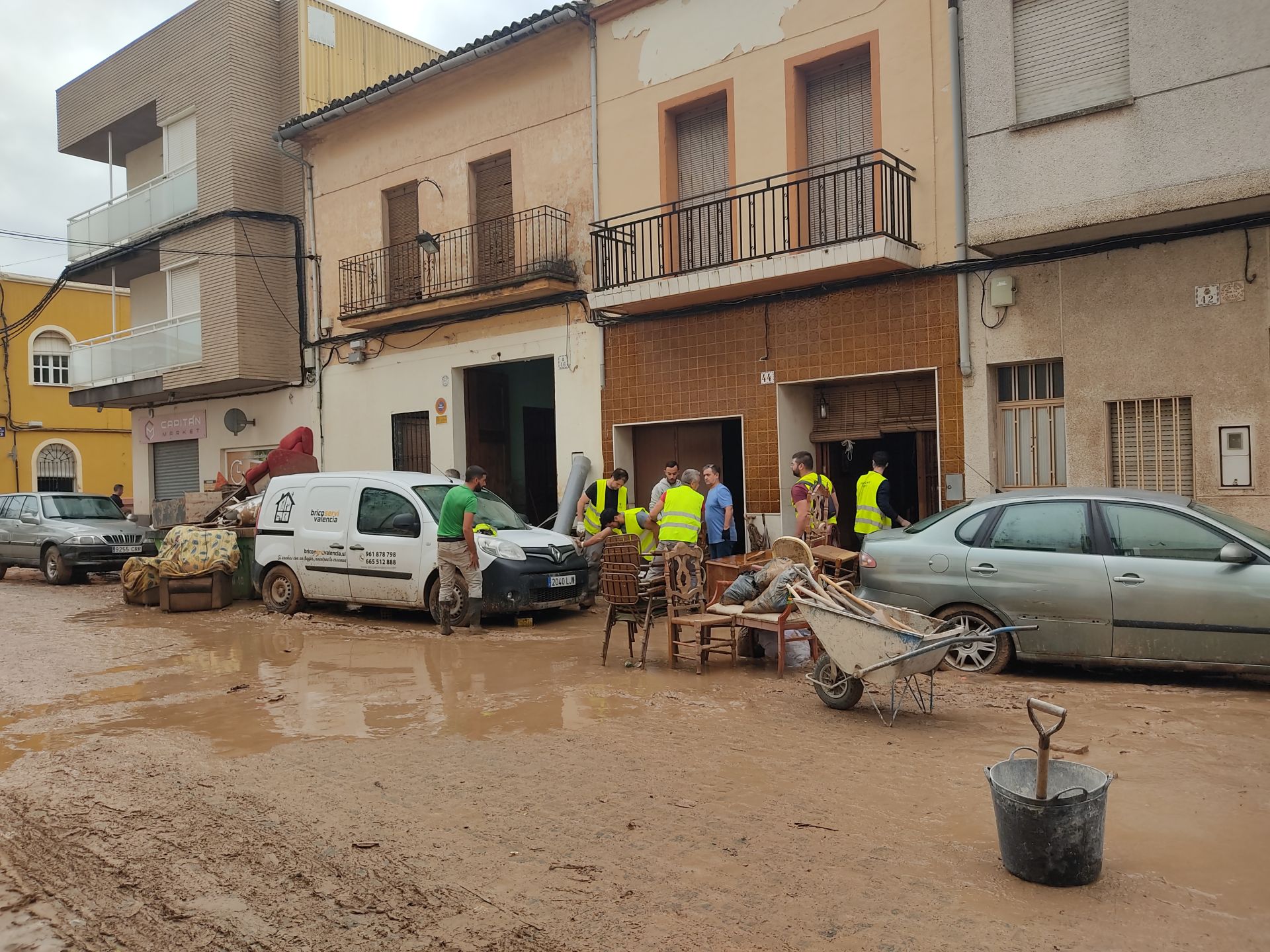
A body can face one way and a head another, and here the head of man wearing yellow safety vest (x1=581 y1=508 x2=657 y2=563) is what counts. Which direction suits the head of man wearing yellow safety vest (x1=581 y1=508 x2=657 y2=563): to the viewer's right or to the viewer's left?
to the viewer's left

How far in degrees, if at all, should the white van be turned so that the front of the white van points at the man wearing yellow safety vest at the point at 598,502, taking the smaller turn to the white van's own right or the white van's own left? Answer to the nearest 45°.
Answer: approximately 45° to the white van's own left

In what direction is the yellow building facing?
toward the camera

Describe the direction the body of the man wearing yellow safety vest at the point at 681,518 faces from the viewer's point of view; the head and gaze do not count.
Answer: away from the camera

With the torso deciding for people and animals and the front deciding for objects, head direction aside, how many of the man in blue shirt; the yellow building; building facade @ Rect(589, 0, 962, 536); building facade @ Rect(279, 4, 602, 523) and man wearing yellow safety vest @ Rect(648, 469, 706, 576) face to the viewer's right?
0

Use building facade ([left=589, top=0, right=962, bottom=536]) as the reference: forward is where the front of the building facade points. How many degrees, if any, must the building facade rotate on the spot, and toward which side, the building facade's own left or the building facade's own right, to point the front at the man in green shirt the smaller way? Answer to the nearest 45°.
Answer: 0° — it already faces them

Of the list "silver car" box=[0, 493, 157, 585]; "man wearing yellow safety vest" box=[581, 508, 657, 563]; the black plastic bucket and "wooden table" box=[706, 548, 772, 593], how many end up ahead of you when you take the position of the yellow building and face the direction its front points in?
4

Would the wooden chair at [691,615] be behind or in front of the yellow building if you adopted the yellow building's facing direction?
in front

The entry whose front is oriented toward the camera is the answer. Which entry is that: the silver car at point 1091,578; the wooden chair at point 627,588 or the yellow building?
the yellow building

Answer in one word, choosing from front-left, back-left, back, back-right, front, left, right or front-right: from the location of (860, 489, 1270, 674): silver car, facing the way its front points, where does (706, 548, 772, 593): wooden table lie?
back

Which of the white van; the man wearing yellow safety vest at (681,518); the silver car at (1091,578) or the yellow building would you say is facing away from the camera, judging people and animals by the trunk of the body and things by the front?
the man wearing yellow safety vest

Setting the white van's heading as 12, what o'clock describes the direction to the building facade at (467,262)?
The building facade is roughly at 8 o'clock from the white van.

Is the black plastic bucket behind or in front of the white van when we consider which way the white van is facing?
in front

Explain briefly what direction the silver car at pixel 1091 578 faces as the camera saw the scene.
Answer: facing to the right of the viewer

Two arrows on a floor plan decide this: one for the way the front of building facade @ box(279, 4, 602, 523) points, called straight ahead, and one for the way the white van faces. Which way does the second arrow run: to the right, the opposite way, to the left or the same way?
to the left

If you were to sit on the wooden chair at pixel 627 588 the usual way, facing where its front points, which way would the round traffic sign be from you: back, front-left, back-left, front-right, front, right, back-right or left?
left

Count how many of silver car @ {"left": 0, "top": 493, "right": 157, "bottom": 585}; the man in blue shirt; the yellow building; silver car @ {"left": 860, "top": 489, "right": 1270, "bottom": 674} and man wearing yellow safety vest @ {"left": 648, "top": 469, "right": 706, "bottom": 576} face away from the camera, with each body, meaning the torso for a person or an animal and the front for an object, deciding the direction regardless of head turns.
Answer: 1

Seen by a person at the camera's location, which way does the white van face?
facing the viewer and to the right of the viewer

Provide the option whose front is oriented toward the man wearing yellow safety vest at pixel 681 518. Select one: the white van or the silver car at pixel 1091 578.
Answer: the white van
